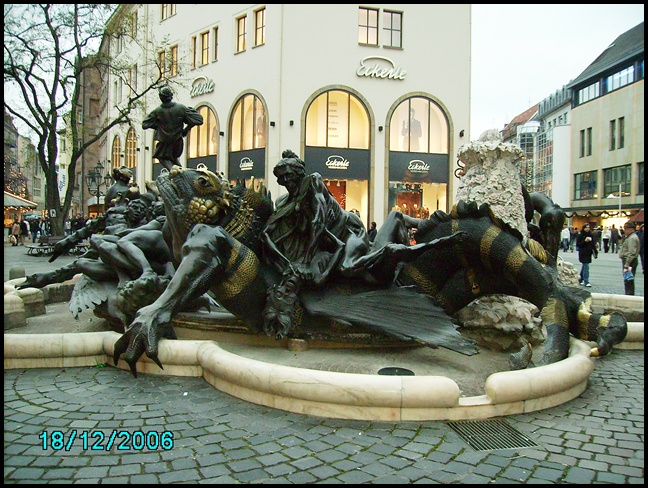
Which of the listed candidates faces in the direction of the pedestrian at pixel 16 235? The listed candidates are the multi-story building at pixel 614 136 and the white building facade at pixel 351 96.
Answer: the multi-story building

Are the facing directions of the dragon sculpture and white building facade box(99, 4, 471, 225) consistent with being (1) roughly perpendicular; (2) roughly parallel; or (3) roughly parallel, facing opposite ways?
roughly perpendicular

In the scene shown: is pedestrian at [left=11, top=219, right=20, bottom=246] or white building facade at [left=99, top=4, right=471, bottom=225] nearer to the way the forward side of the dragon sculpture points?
the pedestrian

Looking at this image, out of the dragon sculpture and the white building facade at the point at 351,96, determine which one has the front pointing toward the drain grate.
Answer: the white building facade

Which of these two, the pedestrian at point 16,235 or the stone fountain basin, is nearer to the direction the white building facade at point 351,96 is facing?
the stone fountain basin

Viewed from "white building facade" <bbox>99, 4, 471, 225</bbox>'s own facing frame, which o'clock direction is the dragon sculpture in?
The dragon sculpture is roughly at 12 o'clock from the white building facade.

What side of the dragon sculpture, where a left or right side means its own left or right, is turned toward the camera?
left
